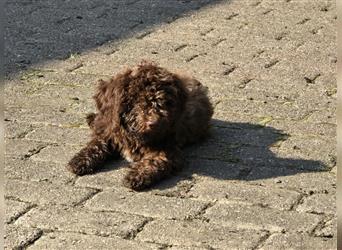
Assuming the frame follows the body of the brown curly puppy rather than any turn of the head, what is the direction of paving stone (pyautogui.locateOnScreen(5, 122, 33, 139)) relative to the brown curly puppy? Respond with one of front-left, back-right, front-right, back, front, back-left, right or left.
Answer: right

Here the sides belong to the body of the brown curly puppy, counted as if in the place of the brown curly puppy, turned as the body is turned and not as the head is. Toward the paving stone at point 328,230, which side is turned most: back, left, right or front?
left

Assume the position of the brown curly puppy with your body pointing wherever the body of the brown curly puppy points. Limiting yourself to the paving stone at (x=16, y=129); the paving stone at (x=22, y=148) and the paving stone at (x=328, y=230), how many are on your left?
1

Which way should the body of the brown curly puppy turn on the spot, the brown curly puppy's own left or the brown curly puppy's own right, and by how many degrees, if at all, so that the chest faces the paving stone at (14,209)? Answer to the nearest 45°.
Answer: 0° — it already faces it

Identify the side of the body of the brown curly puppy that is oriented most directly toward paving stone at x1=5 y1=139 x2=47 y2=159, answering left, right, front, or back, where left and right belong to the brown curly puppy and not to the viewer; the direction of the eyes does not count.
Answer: right

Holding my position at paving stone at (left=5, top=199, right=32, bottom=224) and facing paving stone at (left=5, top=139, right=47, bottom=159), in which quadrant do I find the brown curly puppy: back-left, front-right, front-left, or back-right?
front-right
